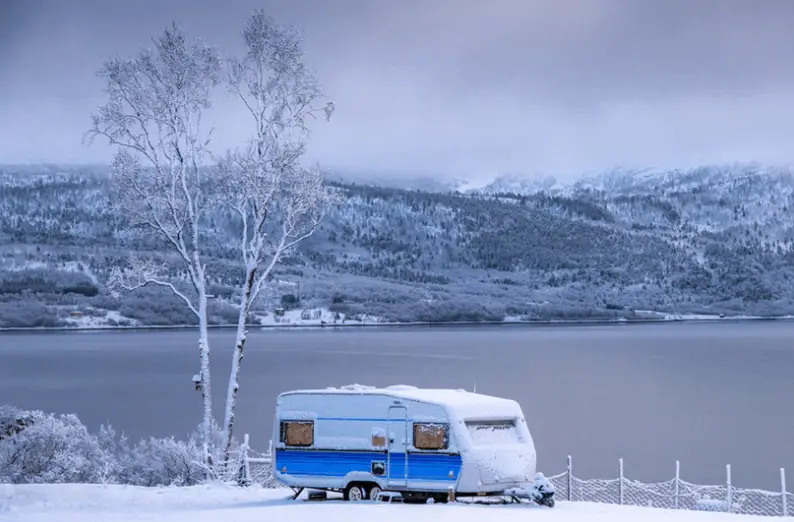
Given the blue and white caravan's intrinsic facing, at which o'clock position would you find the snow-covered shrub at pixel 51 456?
The snow-covered shrub is roughly at 6 o'clock from the blue and white caravan.

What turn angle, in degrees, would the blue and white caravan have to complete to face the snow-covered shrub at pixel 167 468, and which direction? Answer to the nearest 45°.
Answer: approximately 180°

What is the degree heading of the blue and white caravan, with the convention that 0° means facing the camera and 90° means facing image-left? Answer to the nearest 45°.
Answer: approximately 315°
